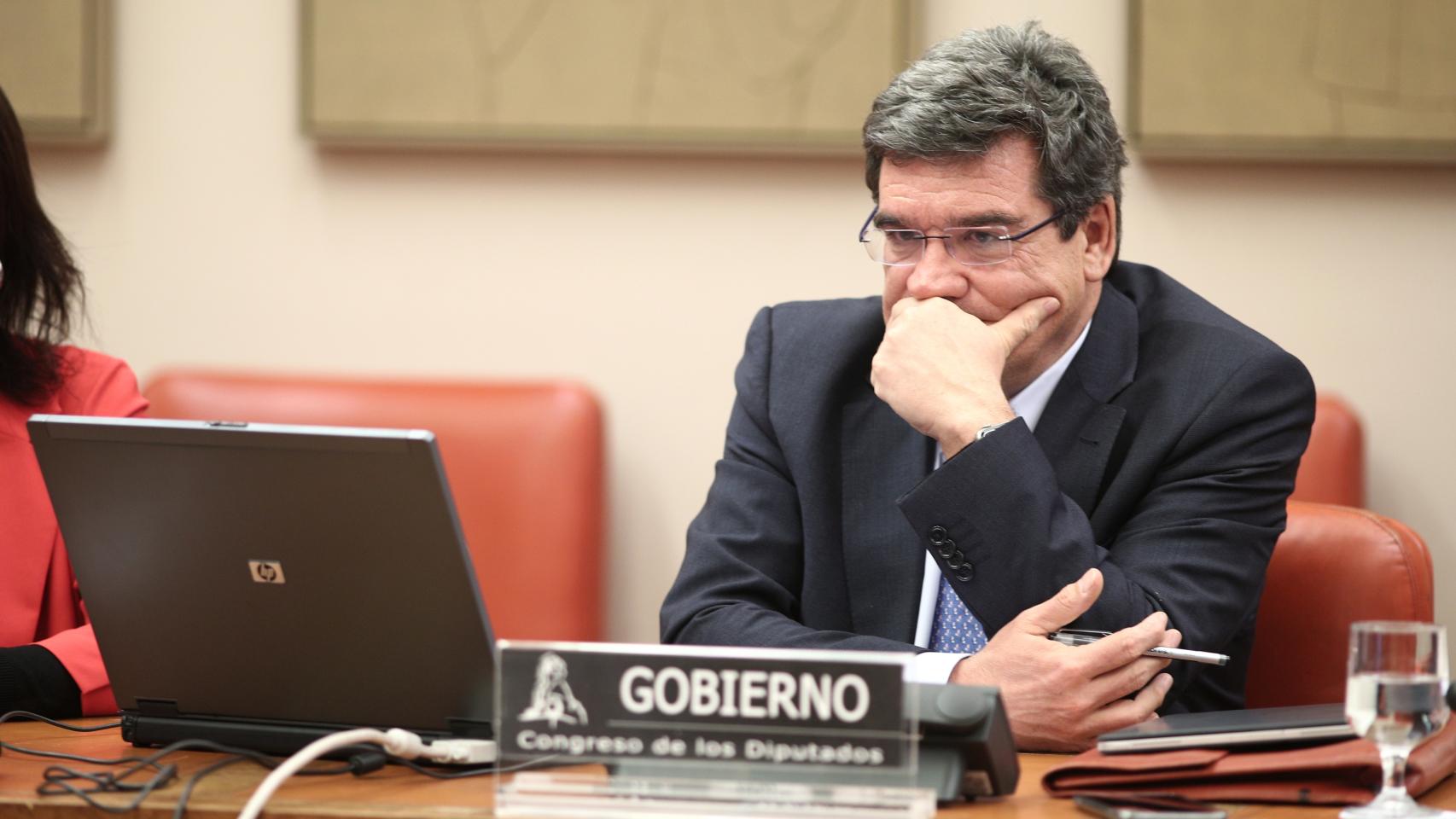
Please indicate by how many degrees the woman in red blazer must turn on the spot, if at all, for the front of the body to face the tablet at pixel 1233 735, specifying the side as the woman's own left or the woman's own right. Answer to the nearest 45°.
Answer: approximately 90° to the woman's own left

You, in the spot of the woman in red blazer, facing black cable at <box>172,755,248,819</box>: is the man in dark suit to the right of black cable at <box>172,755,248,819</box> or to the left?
left

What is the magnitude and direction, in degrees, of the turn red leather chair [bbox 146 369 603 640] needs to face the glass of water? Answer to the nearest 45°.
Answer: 0° — it already faces it

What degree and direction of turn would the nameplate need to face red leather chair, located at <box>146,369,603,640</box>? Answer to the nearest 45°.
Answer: approximately 180°

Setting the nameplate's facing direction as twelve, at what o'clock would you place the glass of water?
The glass of water is roughly at 9 o'clock from the nameplate.

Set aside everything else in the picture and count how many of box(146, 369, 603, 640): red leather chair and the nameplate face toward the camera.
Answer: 2

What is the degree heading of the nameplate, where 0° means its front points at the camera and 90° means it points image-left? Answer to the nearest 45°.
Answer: approximately 0°
